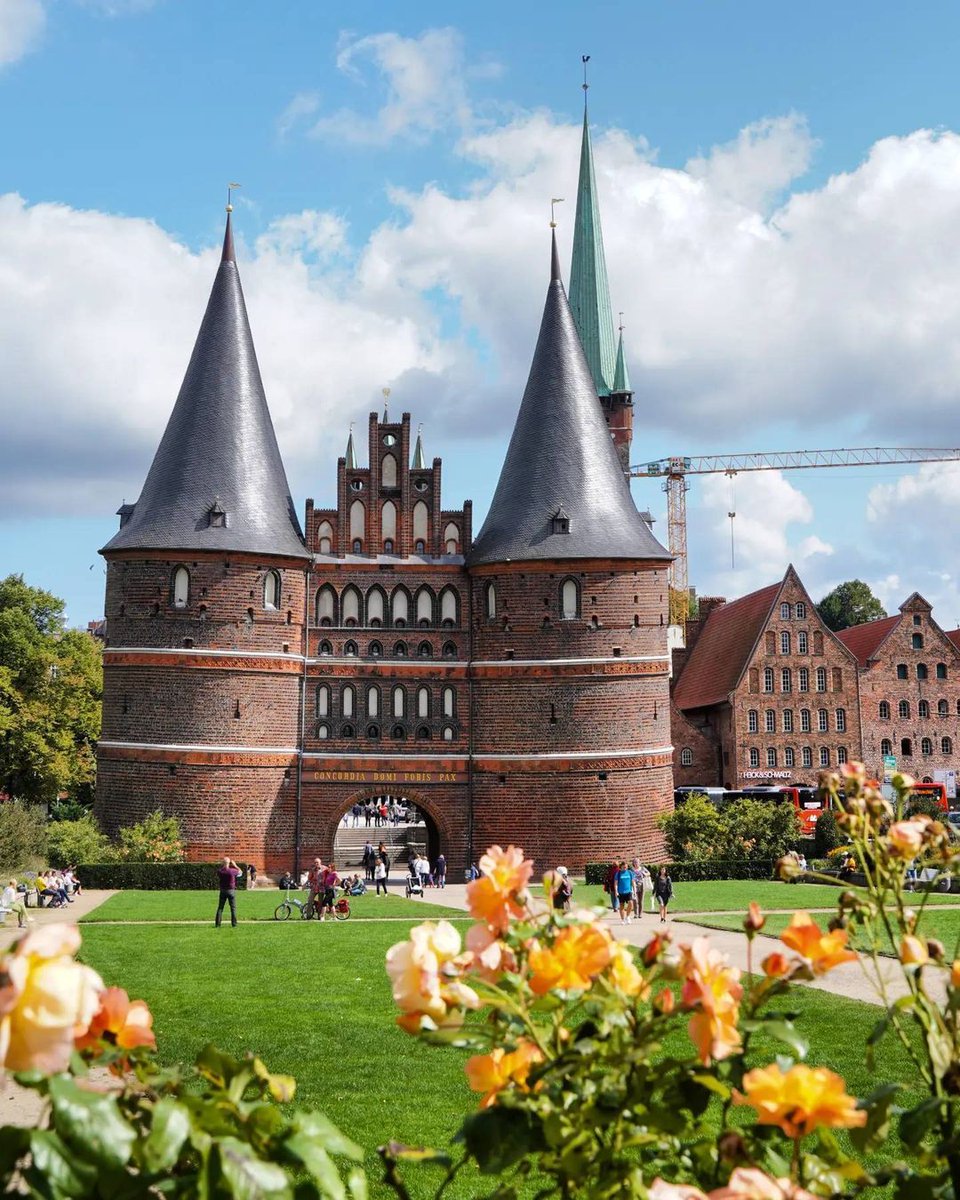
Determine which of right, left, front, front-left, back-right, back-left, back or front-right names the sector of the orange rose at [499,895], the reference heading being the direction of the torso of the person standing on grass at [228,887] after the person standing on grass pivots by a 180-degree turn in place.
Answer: front

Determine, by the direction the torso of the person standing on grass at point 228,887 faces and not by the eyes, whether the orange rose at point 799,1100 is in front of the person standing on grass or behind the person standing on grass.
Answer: behind

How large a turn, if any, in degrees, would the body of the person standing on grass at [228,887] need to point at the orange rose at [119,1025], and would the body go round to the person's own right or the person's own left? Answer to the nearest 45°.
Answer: approximately 180°

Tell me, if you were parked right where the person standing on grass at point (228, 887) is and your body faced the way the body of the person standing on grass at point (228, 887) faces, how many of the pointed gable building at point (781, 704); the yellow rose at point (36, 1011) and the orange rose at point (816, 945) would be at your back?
2

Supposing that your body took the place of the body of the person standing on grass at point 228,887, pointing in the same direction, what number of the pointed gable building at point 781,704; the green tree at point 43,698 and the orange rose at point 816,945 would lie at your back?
1

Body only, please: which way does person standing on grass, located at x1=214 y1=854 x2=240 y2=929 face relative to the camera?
away from the camera

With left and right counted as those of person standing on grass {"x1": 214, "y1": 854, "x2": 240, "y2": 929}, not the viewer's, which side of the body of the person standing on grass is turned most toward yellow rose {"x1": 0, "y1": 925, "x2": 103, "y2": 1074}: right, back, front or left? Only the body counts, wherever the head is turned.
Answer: back

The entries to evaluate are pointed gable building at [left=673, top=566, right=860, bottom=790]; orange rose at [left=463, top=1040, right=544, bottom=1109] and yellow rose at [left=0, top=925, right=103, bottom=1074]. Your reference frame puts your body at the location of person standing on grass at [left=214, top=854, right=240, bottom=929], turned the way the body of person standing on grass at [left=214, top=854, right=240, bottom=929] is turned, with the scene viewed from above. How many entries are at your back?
2

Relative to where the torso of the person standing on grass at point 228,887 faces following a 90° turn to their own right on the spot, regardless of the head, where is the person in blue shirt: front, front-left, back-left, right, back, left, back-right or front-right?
front

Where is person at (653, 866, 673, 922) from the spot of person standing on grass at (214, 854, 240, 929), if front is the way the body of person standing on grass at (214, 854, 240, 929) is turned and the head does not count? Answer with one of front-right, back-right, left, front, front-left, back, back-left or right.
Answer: right

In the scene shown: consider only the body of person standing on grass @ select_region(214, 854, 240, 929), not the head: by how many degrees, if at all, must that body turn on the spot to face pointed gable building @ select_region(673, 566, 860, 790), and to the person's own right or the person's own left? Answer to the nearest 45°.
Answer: approximately 45° to the person's own right

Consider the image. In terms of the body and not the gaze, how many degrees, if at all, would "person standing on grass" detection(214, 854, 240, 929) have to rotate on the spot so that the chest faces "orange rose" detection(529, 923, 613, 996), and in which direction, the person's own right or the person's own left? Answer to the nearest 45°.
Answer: approximately 180°

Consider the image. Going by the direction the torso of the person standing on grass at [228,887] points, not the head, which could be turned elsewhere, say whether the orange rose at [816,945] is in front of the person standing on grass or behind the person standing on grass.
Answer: behind
